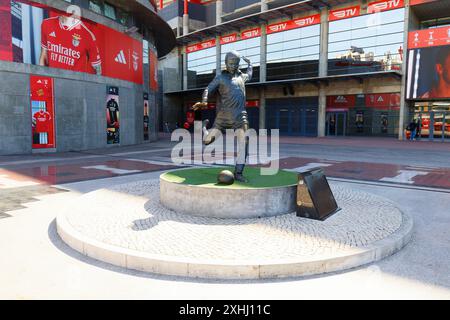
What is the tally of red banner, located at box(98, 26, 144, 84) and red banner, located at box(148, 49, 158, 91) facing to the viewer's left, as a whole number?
0

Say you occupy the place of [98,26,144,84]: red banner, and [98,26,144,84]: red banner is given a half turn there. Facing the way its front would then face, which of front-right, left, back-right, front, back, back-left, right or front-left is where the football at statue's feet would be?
back-left

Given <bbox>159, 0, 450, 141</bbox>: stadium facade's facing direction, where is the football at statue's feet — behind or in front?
in front

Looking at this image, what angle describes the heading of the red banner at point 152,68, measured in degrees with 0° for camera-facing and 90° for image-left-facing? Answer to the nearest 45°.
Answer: approximately 315°

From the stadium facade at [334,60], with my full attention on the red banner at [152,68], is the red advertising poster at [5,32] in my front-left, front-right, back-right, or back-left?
front-left

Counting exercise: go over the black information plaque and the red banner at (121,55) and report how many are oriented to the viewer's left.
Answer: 0

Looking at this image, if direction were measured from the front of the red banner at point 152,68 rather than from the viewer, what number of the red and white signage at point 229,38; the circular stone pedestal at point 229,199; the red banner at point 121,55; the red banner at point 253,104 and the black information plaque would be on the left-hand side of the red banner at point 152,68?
2

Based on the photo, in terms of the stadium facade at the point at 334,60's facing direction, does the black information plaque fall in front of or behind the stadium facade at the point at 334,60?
in front

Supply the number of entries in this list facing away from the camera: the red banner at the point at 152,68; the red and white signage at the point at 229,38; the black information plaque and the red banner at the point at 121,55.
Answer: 0

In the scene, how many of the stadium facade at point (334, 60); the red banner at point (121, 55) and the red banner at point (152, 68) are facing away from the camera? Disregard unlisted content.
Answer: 0

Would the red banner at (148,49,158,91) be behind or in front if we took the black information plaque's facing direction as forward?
behind

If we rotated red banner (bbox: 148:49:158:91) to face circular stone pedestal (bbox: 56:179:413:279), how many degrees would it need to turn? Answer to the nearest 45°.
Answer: approximately 45° to its right

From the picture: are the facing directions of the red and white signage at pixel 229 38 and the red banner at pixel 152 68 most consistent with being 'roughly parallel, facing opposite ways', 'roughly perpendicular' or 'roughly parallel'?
roughly perpendicular

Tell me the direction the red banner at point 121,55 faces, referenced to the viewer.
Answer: facing the viewer and to the right of the viewer

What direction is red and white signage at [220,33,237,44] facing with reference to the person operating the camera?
facing the viewer and to the left of the viewer
